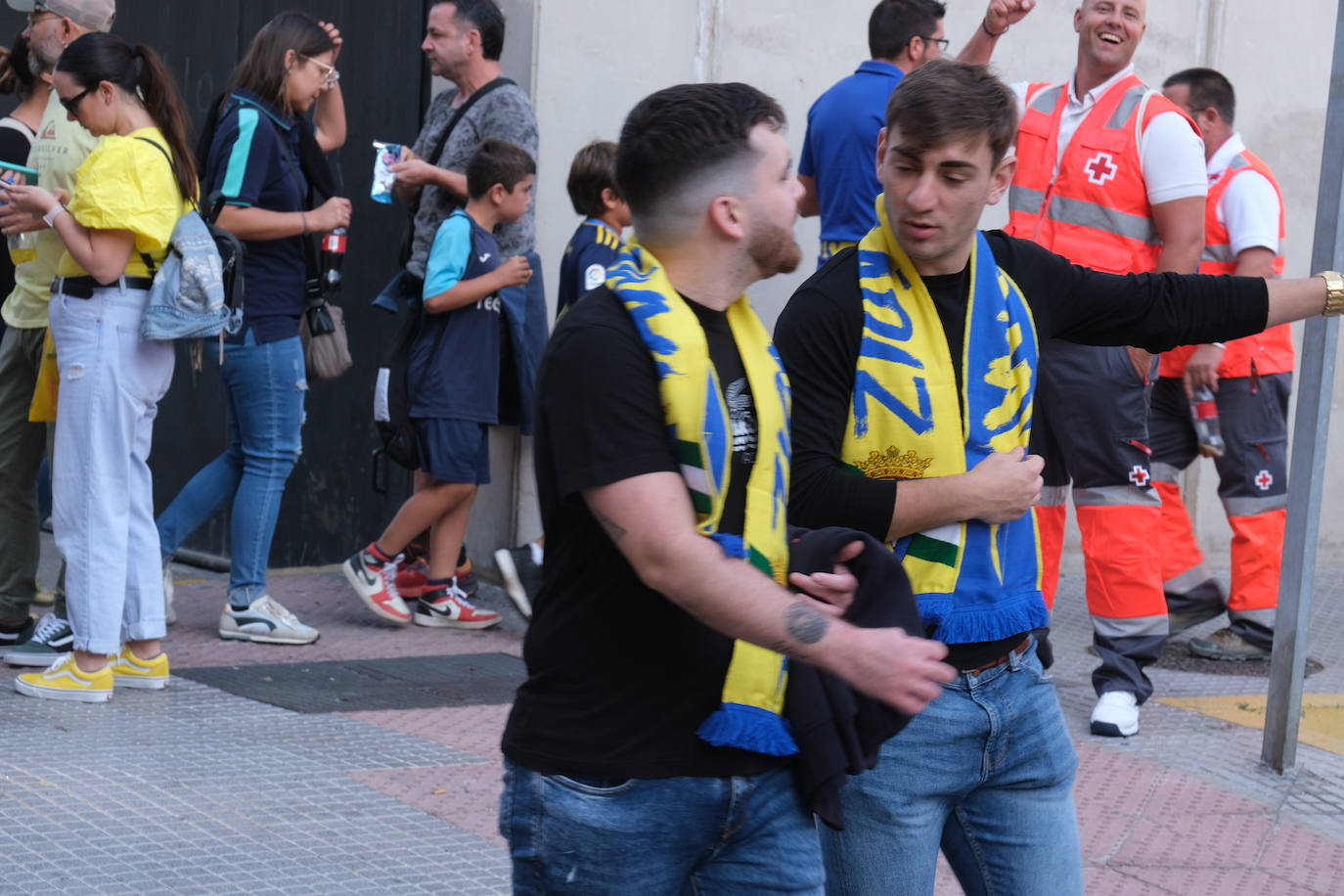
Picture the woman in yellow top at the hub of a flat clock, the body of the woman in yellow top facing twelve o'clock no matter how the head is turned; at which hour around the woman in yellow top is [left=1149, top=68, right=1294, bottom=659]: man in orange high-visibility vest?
The man in orange high-visibility vest is roughly at 6 o'clock from the woman in yellow top.

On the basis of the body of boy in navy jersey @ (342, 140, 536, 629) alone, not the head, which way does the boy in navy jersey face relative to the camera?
to the viewer's right

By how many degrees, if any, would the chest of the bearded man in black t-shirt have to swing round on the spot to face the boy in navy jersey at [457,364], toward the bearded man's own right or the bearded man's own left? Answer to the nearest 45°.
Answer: approximately 135° to the bearded man's own left

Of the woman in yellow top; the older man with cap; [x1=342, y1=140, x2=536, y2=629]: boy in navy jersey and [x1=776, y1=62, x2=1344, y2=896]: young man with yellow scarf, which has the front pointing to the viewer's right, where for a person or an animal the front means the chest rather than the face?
the boy in navy jersey

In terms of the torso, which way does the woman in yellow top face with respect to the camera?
to the viewer's left

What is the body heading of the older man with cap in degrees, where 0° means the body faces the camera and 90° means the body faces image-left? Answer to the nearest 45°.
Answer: approximately 45°

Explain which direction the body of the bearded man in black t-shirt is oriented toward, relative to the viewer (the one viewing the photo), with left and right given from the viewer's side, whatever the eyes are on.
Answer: facing the viewer and to the right of the viewer

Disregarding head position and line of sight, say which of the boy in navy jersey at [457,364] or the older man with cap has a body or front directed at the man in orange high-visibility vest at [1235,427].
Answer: the boy in navy jersey

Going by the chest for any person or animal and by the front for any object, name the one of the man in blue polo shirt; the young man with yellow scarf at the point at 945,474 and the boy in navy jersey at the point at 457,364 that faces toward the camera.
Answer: the young man with yellow scarf

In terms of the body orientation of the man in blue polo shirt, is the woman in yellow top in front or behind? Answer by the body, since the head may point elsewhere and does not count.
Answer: behind

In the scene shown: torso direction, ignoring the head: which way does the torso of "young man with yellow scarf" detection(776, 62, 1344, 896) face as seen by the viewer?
toward the camera

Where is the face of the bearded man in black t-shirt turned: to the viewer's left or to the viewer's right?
to the viewer's right

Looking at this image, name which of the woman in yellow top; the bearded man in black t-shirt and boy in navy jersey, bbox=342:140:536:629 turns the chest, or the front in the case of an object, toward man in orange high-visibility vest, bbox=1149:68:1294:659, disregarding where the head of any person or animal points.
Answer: the boy in navy jersey
